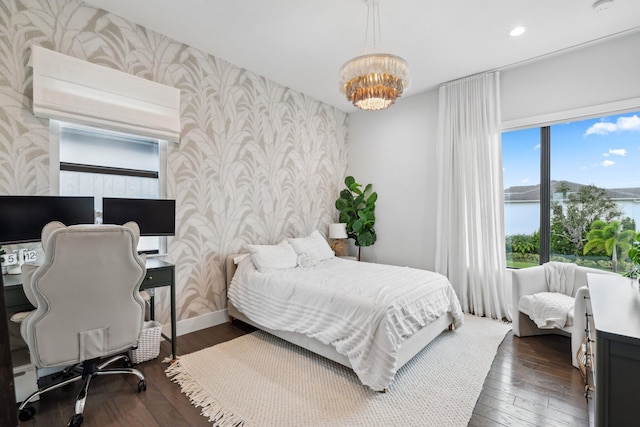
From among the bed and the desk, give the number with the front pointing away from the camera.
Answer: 0

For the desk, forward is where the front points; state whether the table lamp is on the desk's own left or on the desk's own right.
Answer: on the desk's own left

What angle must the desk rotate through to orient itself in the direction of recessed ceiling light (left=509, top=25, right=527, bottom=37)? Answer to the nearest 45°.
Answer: approximately 45° to its left

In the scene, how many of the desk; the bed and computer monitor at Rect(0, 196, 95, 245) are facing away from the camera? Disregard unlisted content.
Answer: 0

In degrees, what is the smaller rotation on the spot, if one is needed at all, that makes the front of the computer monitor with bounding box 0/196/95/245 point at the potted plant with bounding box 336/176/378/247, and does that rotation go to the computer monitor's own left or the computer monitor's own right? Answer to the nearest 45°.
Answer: approximately 45° to the computer monitor's own left

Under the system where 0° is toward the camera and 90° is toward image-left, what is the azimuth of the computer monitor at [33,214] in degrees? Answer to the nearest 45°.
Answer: approximately 315°

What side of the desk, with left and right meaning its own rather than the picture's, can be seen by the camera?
front

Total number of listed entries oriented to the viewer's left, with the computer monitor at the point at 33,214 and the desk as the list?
0

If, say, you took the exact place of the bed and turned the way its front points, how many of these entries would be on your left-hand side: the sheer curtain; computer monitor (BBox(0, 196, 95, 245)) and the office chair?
1
